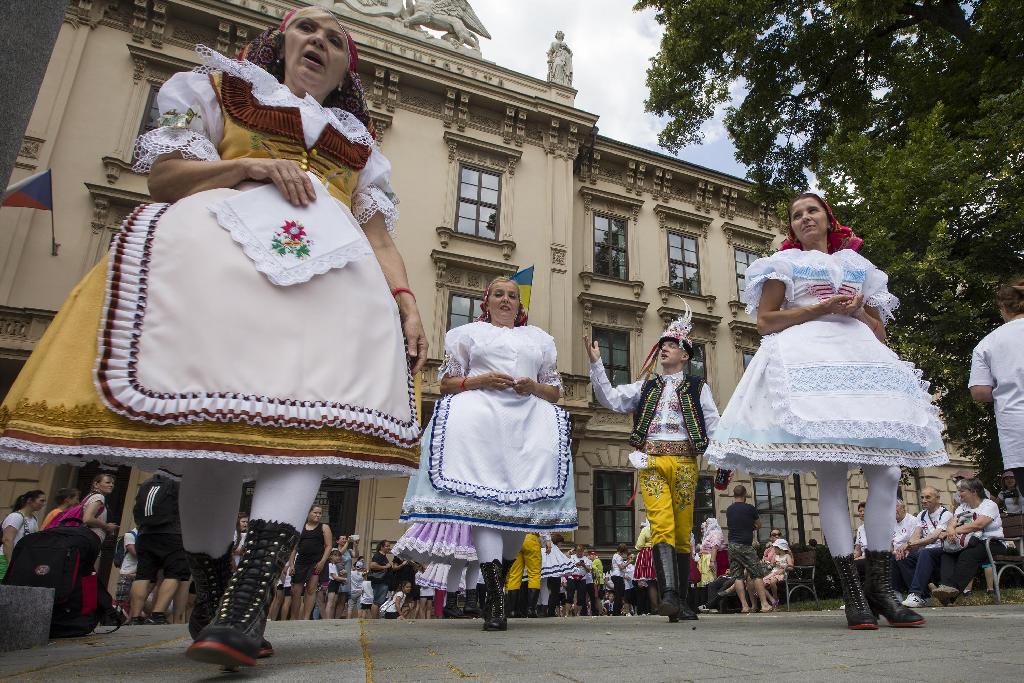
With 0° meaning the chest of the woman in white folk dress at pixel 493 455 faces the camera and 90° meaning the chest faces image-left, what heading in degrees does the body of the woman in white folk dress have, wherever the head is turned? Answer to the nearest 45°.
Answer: approximately 0°

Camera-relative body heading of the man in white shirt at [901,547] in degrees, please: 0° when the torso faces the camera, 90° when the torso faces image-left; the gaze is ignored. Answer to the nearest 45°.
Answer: approximately 45°
